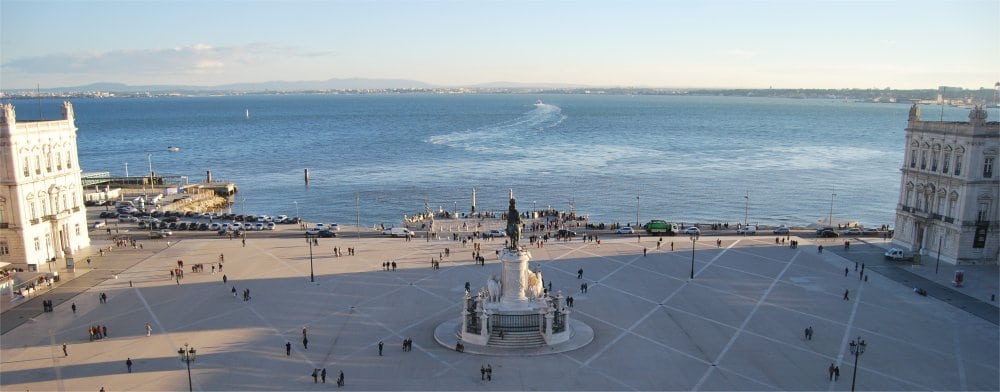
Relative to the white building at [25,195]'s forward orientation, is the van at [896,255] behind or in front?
in front

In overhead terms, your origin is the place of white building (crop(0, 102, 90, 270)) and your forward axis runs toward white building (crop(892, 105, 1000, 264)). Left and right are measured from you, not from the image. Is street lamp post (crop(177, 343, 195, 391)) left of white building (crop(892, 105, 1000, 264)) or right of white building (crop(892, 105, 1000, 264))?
right

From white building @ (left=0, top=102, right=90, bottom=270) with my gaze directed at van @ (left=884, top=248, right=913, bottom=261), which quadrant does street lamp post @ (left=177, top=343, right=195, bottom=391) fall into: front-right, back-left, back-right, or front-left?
front-right

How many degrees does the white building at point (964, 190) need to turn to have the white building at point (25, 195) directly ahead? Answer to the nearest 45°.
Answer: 0° — it already faces it

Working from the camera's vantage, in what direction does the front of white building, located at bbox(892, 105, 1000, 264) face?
facing the viewer and to the left of the viewer

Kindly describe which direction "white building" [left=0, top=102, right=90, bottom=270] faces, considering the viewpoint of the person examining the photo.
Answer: facing the viewer and to the right of the viewer

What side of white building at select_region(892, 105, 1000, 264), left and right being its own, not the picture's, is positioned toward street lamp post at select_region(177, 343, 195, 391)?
front

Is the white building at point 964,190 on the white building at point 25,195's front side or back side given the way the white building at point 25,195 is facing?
on the front side

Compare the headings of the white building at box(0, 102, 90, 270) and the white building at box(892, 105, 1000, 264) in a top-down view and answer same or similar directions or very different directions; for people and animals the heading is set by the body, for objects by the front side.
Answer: very different directions

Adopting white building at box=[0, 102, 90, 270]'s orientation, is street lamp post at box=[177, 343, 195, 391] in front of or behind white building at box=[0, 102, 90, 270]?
in front

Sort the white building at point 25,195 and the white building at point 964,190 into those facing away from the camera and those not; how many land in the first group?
0
